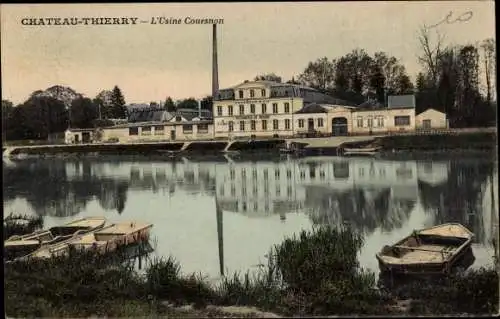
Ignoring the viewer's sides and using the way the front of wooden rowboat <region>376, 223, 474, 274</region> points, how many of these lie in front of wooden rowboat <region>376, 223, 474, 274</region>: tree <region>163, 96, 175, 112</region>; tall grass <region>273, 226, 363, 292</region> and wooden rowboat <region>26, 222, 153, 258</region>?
0

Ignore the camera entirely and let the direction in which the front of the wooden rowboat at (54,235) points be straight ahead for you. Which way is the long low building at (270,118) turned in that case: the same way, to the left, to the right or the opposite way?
the opposite way

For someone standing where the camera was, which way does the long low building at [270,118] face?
facing the viewer

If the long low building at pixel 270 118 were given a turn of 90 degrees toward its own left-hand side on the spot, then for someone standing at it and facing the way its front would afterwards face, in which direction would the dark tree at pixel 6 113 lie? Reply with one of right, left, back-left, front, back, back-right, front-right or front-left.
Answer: back

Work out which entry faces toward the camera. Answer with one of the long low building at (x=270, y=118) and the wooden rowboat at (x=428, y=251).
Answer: the long low building

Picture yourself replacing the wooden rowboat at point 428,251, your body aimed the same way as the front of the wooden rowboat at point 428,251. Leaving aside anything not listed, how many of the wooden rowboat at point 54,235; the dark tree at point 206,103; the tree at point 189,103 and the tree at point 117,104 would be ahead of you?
0

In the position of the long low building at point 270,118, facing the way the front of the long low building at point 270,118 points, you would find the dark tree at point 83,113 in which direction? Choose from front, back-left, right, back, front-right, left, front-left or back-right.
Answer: right

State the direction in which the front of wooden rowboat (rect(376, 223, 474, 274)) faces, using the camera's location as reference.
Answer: facing away from the viewer and to the right of the viewer

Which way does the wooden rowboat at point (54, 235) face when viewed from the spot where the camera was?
facing away from the viewer and to the right of the viewer

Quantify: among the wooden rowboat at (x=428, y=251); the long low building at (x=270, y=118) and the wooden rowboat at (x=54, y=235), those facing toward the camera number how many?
1

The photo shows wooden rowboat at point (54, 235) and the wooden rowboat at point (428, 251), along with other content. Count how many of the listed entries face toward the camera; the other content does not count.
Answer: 0

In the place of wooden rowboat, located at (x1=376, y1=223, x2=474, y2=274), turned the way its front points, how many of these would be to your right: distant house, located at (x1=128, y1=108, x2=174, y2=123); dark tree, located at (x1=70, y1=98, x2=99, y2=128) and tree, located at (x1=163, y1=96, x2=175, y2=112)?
0
